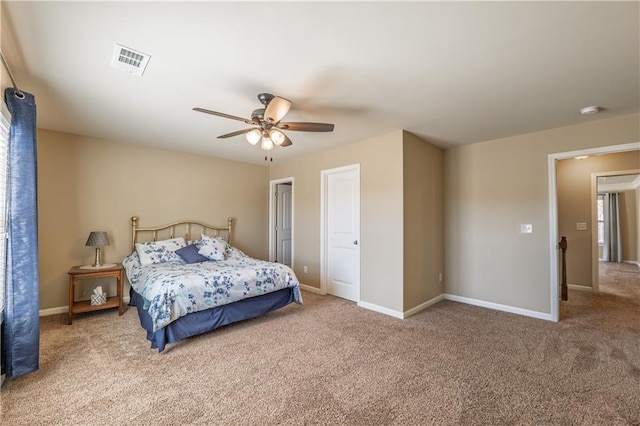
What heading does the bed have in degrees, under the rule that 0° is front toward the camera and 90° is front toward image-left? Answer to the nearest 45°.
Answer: approximately 315°

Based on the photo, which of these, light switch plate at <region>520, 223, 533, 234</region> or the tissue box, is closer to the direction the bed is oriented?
the light switch plate

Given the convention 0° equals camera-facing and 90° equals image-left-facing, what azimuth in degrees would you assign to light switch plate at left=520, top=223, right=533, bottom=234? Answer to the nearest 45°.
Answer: approximately 0°

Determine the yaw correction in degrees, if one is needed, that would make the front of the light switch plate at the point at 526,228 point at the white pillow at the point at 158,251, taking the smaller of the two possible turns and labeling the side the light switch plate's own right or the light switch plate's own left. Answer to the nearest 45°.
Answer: approximately 45° to the light switch plate's own right

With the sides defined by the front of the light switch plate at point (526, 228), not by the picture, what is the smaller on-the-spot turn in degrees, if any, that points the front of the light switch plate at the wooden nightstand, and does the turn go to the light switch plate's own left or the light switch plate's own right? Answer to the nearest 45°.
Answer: approximately 45° to the light switch plate's own right

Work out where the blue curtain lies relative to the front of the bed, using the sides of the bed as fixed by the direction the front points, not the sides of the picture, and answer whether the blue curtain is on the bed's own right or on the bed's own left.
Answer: on the bed's own right
